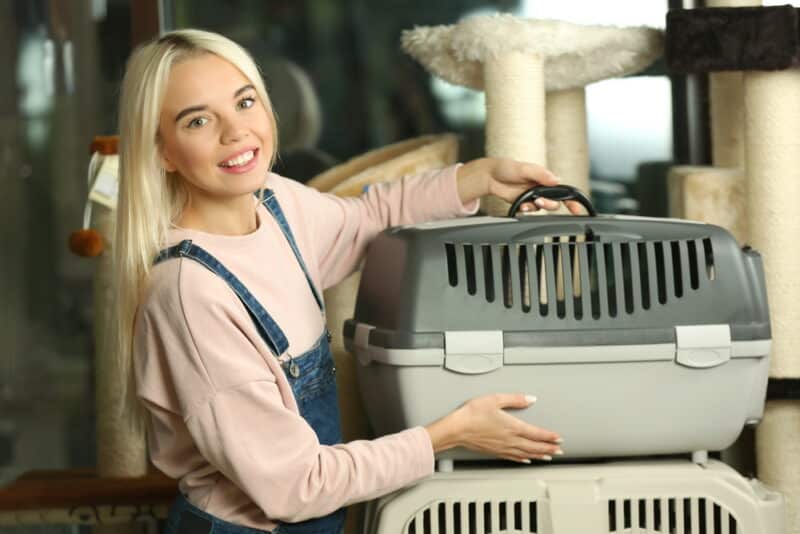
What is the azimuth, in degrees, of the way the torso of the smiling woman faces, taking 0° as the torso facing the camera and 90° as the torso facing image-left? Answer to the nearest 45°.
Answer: approximately 315°

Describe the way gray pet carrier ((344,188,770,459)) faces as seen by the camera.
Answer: facing to the right of the viewer
